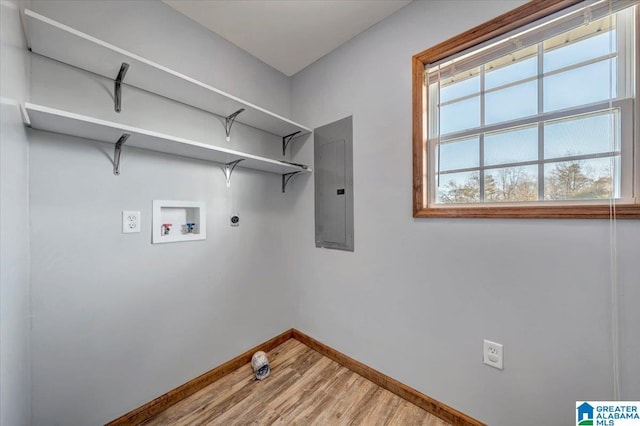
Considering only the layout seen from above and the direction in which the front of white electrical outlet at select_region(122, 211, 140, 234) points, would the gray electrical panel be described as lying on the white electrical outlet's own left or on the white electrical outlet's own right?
on the white electrical outlet's own left

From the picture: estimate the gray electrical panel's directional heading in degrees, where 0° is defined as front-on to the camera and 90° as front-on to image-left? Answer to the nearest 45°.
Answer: approximately 45°

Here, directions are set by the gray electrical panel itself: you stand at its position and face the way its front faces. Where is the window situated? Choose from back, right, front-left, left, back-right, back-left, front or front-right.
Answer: left

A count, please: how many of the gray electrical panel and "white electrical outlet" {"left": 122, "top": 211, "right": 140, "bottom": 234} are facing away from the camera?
0

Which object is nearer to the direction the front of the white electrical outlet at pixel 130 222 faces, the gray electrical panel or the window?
the window

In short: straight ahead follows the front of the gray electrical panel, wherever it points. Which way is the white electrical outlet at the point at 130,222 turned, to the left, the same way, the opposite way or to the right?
to the left

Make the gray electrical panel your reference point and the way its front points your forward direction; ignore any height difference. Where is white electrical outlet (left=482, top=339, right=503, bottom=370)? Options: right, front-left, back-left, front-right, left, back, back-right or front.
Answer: left

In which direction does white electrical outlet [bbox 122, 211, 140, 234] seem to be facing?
toward the camera

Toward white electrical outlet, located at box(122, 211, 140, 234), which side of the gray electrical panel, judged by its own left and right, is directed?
front

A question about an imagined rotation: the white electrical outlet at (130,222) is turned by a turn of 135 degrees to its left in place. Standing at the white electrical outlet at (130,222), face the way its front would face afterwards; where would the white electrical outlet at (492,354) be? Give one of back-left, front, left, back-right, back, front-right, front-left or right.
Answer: right
